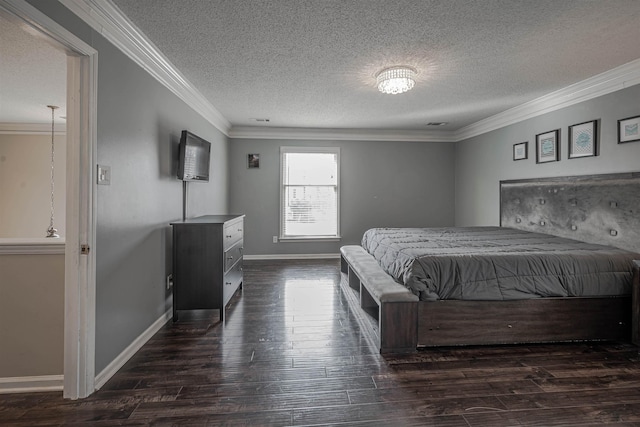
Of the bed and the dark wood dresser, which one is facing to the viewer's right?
the dark wood dresser

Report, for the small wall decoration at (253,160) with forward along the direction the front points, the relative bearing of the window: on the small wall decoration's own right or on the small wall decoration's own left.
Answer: on the small wall decoration's own left

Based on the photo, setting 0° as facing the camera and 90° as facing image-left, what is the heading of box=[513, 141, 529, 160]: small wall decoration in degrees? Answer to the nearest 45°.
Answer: approximately 45°

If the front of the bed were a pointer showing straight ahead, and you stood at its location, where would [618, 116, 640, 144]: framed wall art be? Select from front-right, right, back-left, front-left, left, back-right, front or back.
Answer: back

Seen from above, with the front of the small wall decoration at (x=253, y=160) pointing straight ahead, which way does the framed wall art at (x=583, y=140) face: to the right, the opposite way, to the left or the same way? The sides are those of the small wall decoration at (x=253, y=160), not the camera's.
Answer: to the right

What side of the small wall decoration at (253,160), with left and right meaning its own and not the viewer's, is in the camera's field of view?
front

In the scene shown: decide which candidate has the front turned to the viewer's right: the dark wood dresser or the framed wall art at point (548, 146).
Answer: the dark wood dresser

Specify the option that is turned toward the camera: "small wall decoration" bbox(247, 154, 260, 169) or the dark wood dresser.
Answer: the small wall decoration

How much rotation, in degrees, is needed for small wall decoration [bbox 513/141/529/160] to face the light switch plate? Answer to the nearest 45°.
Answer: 0° — it already faces it

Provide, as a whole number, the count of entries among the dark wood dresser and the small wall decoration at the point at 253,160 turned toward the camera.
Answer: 1

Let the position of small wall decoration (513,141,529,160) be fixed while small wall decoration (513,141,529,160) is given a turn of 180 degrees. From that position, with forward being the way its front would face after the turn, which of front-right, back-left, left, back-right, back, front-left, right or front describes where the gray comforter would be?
back-right

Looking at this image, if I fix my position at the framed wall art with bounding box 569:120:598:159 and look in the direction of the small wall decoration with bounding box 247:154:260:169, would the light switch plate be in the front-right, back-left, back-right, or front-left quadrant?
front-left

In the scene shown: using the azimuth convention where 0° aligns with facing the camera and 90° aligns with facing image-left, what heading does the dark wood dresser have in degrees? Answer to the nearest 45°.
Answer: approximately 270°

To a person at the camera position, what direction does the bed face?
facing the viewer and to the left of the viewer
